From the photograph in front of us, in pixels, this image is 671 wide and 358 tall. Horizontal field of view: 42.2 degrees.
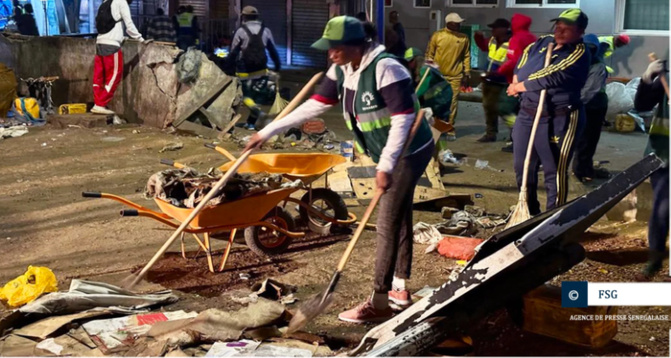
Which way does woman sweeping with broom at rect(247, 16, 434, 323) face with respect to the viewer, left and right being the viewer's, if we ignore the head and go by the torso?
facing the viewer and to the left of the viewer

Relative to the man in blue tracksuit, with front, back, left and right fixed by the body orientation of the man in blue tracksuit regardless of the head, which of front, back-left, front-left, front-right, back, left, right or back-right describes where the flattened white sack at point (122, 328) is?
front

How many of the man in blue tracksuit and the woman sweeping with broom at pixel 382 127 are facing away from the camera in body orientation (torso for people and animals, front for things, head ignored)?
0

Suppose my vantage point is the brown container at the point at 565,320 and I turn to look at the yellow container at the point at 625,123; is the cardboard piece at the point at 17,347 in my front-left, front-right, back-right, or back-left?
back-left

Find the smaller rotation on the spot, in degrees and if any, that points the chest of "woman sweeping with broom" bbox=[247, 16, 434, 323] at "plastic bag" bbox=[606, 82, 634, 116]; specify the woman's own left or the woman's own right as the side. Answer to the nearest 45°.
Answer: approximately 180°

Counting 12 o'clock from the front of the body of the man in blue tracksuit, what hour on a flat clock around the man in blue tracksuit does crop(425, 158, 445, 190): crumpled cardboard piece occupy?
The crumpled cardboard piece is roughly at 3 o'clock from the man in blue tracksuit.

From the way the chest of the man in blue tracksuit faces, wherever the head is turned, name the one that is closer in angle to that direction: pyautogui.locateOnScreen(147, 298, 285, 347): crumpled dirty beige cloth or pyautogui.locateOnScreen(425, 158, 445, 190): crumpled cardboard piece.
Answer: the crumpled dirty beige cloth

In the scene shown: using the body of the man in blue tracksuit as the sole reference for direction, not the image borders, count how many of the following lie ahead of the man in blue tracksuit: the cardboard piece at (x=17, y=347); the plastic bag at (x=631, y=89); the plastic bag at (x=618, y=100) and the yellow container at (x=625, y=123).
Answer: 1

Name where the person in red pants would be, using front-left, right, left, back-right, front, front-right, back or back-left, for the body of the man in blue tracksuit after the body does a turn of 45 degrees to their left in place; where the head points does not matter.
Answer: back-right

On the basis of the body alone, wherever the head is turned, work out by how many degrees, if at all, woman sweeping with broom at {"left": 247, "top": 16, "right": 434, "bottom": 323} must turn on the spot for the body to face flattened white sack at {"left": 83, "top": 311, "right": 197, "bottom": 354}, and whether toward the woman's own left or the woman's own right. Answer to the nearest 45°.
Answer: approximately 45° to the woman's own right

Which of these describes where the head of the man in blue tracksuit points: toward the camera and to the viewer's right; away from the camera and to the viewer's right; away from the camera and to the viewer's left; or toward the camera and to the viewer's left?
toward the camera and to the viewer's left

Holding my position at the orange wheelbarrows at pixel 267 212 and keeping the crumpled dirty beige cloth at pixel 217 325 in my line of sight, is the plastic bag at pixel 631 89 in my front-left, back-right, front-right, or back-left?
back-left

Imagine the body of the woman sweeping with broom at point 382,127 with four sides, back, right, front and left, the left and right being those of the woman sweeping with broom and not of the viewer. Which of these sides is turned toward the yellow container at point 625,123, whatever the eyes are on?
back

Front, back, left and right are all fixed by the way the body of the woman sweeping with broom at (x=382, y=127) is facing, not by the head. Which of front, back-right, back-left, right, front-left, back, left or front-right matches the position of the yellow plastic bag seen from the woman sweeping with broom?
front-right

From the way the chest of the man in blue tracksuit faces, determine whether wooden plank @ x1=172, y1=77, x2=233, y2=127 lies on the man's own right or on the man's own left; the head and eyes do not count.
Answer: on the man's own right
